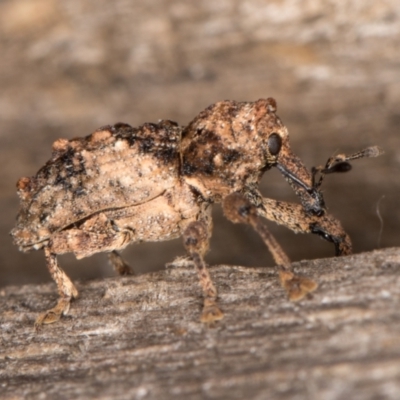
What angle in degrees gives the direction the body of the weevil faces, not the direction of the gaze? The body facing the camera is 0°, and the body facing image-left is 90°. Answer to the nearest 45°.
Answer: approximately 270°
